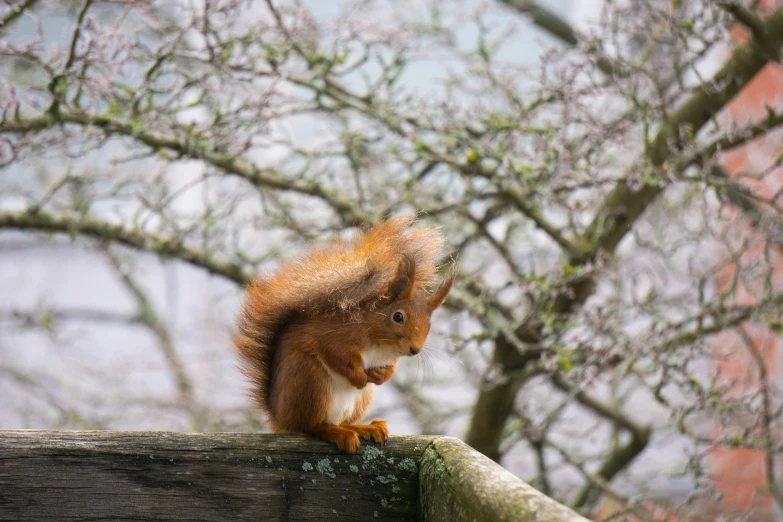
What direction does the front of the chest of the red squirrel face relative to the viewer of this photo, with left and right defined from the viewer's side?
facing the viewer and to the right of the viewer
